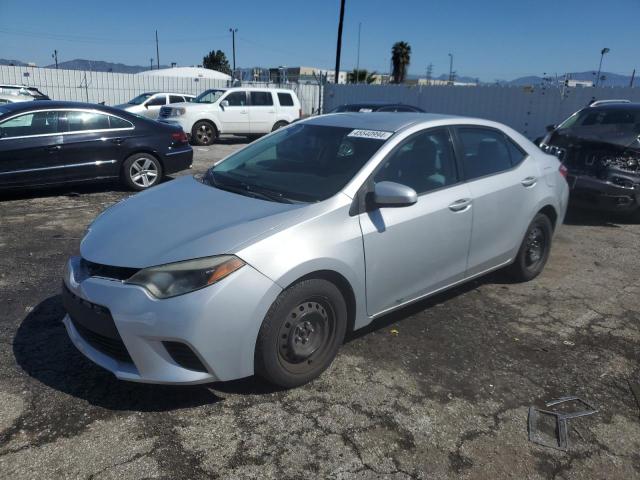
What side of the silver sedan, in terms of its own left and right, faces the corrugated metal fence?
back

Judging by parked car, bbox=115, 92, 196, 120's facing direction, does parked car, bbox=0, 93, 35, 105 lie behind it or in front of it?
in front

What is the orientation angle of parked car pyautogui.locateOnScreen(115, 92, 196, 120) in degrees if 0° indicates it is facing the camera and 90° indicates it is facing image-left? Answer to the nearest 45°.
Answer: approximately 45°

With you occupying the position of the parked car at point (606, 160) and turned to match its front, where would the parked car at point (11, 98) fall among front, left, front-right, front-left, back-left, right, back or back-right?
front-right

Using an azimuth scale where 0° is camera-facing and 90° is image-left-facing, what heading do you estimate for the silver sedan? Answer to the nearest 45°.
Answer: approximately 45°

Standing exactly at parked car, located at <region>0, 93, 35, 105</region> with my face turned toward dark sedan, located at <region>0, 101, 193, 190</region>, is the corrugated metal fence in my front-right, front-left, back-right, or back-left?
front-left

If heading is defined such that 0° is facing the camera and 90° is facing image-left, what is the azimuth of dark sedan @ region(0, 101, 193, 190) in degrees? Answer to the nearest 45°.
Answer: approximately 90°

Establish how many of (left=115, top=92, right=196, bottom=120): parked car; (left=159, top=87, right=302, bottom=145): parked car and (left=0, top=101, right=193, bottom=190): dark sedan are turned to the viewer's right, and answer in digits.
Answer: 0

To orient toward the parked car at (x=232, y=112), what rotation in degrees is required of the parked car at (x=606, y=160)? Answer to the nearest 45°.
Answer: approximately 90° to its right

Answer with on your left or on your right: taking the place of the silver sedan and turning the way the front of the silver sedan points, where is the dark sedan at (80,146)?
on your right

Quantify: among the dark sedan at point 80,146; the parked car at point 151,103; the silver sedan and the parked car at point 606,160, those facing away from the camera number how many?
0

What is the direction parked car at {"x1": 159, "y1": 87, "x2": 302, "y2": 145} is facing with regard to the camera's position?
facing the viewer and to the left of the viewer

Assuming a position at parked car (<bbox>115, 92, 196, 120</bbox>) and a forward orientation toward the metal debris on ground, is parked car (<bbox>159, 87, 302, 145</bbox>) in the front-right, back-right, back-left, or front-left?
front-left

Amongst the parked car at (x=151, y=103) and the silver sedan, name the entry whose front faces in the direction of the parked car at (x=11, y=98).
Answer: the parked car at (x=151, y=103)
